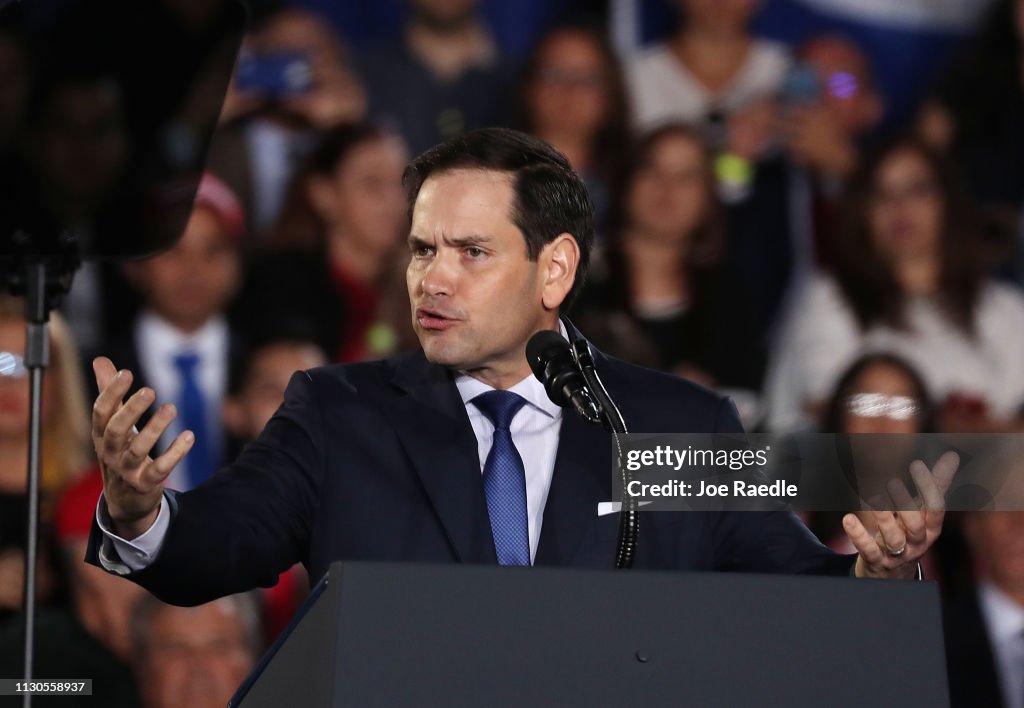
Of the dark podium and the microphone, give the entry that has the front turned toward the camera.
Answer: the dark podium

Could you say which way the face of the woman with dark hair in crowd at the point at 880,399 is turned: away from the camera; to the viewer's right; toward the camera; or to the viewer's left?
toward the camera

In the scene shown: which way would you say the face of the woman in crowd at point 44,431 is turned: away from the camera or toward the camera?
toward the camera

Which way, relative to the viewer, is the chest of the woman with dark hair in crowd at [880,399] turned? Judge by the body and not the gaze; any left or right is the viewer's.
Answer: facing the viewer

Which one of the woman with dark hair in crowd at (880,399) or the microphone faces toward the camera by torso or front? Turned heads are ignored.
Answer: the woman with dark hair in crowd

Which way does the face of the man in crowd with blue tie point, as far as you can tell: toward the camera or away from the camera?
toward the camera

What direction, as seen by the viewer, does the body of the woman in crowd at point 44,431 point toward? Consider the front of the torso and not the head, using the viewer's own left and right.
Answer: facing the viewer

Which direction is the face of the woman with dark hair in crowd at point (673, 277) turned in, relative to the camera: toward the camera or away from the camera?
toward the camera

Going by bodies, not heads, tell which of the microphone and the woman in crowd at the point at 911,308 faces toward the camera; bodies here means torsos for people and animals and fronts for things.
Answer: the woman in crowd

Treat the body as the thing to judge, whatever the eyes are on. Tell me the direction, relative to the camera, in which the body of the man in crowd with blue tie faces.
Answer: toward the camera

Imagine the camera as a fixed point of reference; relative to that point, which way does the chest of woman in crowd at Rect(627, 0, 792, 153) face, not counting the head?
toward the camera

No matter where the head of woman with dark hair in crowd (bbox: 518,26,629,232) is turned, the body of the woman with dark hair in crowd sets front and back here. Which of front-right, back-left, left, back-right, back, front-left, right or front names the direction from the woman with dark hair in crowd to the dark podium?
front

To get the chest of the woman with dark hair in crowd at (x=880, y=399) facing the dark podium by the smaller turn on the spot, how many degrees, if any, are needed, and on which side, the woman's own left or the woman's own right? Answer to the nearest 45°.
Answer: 0° — they already face it
